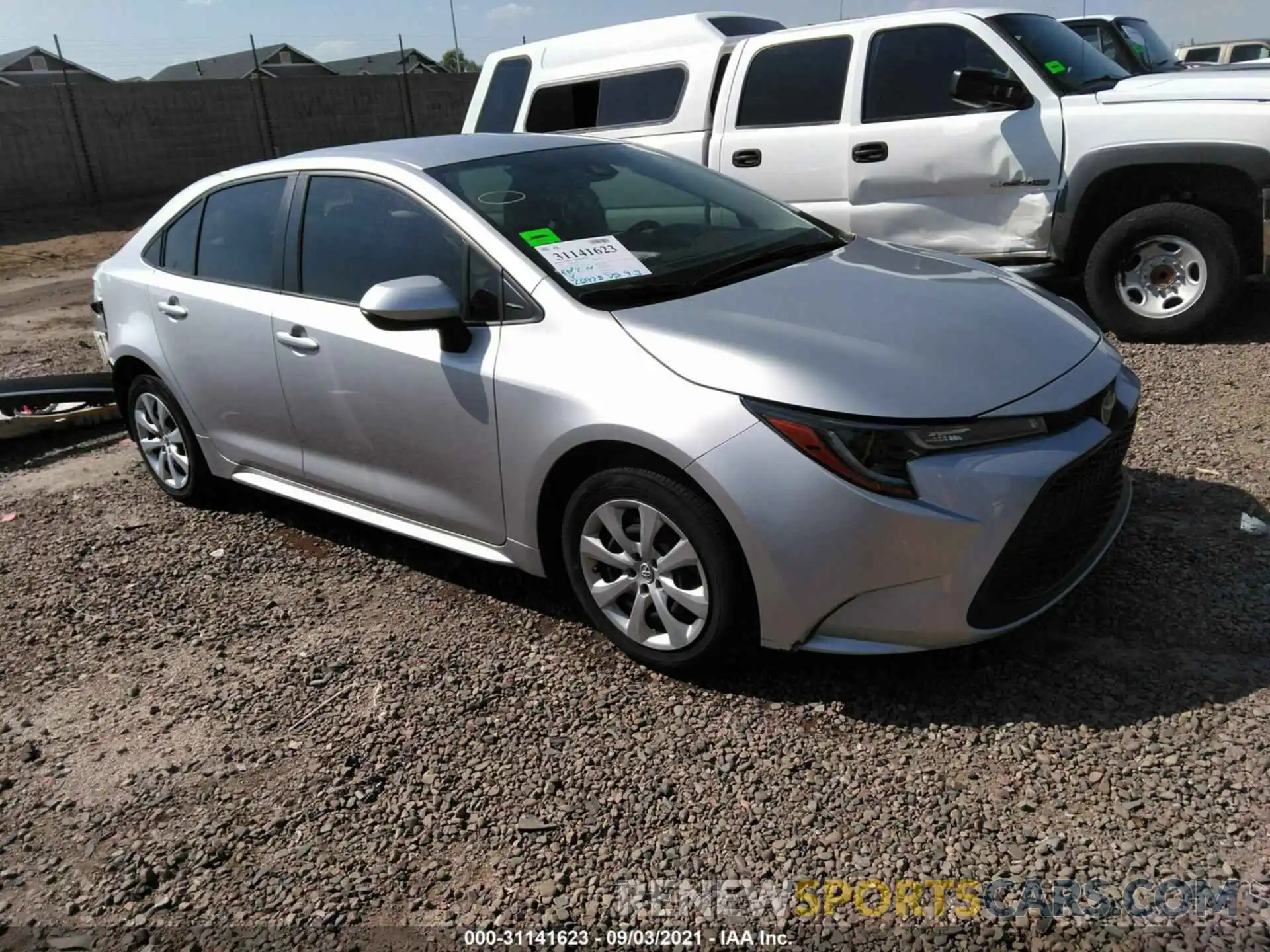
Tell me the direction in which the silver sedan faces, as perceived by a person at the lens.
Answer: facing the viewer and to the right of the viewer

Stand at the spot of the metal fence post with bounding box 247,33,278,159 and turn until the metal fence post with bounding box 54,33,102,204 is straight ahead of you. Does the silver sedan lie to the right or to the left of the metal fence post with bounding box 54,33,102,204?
left

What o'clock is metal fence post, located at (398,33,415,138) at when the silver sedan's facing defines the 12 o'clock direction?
The metal fence post is roughly at 7 o'clock from the silver sedan.

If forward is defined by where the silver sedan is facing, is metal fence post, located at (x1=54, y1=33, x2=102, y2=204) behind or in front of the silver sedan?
behind

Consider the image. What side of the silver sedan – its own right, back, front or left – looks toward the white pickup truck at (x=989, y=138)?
left

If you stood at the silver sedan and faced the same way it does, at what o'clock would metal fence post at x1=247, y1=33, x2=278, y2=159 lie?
The metal fence post is roughly at 7 o'clock from the silver sedan.
